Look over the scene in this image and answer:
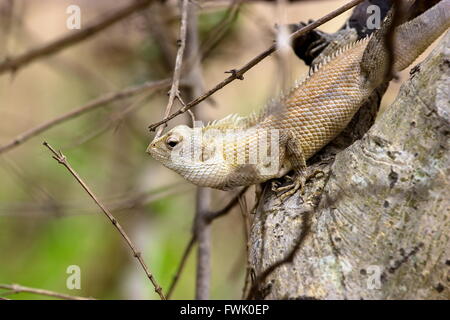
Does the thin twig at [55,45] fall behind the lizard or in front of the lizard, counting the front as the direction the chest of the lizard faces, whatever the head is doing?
in front

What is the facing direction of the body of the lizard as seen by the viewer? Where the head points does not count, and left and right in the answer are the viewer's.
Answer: facing to the left of the viewer

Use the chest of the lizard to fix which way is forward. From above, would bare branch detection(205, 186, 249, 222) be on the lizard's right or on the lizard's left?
on the lizard's right

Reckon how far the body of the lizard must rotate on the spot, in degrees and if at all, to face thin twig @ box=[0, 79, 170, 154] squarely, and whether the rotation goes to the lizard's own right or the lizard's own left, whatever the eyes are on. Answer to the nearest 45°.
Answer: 0° — it already faces it

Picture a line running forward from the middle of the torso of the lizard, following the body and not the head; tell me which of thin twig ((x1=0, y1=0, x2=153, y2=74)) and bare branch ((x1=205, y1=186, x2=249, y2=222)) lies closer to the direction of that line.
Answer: the thin twig
